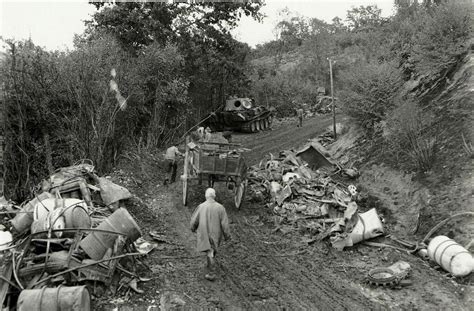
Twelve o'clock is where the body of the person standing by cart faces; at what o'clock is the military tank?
The military tank is roughly at 11 o'clock from the person standing by cart.

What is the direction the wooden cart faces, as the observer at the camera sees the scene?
facing away from the viewer

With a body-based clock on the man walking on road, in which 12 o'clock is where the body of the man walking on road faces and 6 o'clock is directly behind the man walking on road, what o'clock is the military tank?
The military tank is roughly at 12 o'clock from the man walking on road.

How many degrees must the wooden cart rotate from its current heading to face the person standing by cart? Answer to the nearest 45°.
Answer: approximately 45° to its left

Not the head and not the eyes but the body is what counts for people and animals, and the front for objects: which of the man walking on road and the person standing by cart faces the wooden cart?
the man walking on road

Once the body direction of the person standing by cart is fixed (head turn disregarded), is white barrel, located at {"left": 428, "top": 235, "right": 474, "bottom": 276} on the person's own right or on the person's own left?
on the person's own right

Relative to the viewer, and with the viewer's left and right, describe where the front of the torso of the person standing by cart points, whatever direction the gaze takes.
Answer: facing away from the viewer and to the right of the viewer

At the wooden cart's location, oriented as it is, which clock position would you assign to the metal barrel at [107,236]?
The metal barrel is roughly at 7 o'clock from the wooden cart.

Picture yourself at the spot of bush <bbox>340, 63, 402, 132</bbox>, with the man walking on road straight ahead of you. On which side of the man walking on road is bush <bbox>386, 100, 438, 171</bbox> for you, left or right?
left

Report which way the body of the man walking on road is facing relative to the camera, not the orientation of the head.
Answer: away from the camera
